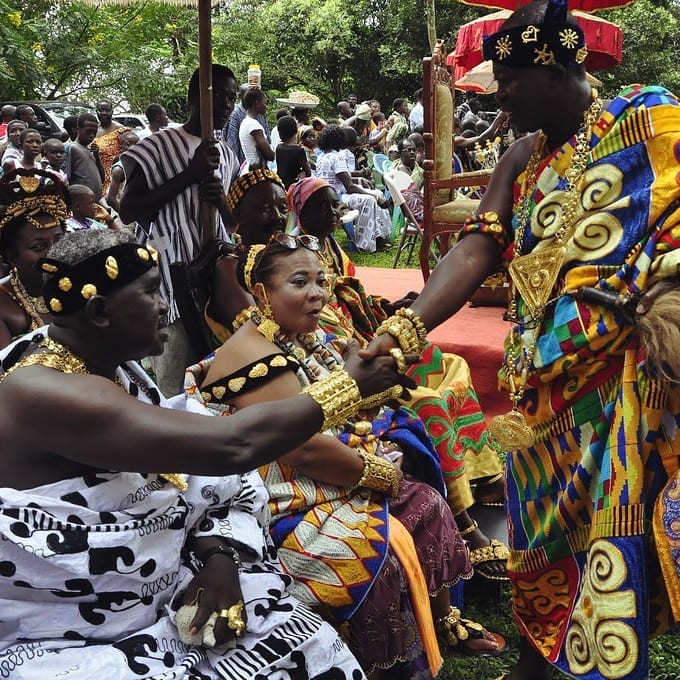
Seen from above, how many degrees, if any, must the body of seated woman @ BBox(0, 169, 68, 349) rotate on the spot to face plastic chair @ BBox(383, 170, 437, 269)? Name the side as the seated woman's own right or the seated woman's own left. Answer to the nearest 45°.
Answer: approximately 90° to the seated woman's own left

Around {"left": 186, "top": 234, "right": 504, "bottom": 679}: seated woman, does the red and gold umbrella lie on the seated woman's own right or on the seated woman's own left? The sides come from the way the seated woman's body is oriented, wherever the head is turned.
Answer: on the seated woman's own left

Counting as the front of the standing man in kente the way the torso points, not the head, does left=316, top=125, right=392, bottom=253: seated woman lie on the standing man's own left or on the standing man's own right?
on the standing man's own right

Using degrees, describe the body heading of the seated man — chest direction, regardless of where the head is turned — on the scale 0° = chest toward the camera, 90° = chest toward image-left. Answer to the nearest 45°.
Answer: approximately 270°

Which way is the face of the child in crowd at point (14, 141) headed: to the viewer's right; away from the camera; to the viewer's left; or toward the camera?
toward the camera

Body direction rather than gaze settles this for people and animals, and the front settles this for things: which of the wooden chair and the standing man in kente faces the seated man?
the standing man in kente

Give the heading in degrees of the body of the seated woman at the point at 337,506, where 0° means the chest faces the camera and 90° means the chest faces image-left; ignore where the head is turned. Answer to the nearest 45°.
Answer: approximately 315°

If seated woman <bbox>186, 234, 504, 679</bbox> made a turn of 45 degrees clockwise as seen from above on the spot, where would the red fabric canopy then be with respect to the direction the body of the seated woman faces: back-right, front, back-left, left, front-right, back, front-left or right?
back
